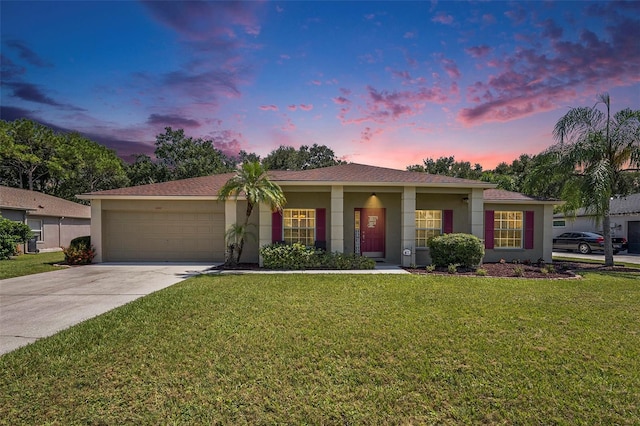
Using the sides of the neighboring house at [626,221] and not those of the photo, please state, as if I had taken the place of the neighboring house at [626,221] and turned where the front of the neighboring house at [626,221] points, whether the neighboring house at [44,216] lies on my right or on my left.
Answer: on my right

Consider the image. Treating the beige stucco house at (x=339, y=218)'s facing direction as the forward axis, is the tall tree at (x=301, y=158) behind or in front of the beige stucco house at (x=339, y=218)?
behind

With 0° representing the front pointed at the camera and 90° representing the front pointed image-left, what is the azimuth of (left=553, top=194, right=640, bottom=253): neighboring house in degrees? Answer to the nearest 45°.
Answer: approximately 0°

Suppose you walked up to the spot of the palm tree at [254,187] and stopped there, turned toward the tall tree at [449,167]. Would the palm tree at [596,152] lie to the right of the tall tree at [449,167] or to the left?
right

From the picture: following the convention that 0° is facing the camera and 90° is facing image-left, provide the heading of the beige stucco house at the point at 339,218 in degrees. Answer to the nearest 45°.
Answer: approximately 0°

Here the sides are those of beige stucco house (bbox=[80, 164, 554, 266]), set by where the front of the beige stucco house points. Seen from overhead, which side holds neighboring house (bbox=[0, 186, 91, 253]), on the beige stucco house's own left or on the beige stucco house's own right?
on the beige stucco house's own right

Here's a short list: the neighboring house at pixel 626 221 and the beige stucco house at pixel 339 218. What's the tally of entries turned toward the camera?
2

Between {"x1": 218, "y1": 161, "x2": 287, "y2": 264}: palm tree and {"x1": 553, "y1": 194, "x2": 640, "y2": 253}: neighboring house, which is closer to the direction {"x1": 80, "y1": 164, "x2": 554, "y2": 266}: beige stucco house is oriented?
the palm tree

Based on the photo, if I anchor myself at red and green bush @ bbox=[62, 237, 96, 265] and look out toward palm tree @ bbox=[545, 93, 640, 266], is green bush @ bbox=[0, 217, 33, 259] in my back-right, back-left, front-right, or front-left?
back-left
